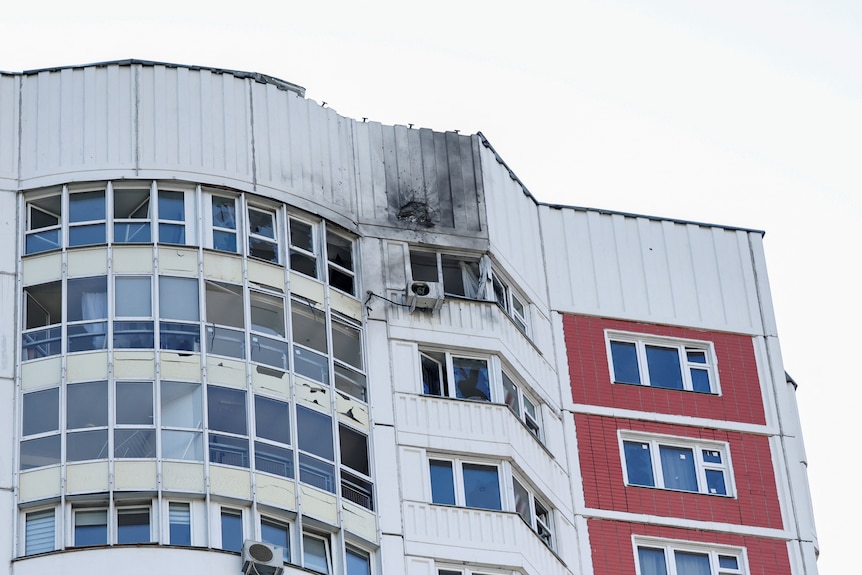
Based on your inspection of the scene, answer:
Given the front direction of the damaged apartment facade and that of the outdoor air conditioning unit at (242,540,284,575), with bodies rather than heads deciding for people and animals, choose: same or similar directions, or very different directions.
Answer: same or similar directions

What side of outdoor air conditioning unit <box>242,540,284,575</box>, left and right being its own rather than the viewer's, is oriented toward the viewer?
front

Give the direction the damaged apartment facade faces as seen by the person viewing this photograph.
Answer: facing the viewer

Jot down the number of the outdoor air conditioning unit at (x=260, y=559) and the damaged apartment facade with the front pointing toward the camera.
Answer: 2
